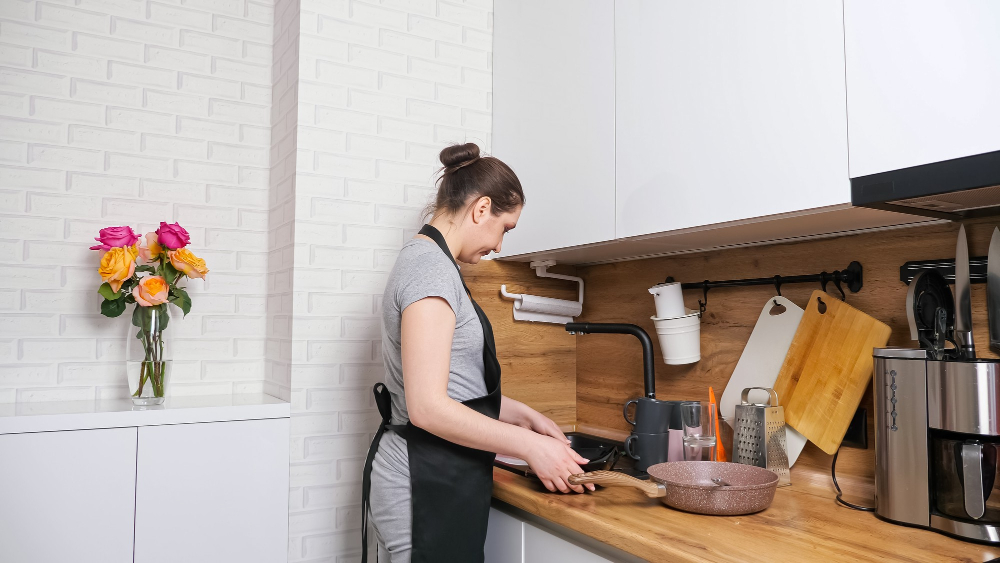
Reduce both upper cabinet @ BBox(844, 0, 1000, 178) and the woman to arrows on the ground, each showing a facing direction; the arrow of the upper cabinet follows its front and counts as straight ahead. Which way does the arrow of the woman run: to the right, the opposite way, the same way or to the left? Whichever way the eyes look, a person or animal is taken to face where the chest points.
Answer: the opposite way

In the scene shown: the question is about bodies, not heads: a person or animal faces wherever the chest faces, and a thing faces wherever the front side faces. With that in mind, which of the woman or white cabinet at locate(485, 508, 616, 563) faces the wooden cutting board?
the woman

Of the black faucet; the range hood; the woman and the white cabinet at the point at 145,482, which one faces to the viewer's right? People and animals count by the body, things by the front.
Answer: the woman

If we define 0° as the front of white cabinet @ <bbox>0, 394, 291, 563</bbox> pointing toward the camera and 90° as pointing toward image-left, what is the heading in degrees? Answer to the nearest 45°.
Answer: approximately 0°

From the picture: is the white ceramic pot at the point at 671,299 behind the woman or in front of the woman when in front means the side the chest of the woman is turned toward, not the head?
in front

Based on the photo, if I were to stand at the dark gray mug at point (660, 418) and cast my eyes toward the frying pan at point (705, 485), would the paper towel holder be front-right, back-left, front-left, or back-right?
back-right

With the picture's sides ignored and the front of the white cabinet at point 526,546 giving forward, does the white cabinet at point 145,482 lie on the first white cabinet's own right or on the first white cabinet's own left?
on the first white cabinet's own right

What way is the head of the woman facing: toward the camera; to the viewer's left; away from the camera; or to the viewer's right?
to the viewer's right

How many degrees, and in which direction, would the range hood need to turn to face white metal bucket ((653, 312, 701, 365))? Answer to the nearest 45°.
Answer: approximately 90° to its right

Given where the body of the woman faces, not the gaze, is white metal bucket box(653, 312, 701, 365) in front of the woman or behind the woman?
in front

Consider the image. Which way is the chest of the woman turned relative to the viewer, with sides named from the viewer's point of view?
facing to the right of the viewer

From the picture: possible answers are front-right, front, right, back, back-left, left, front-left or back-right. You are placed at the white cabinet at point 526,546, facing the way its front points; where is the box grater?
back-left
